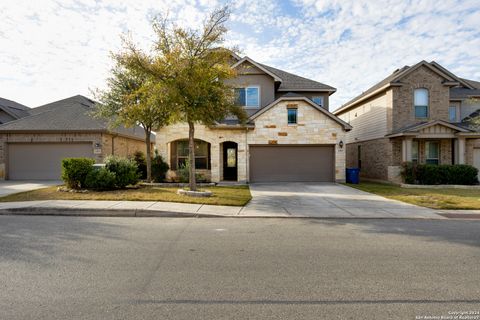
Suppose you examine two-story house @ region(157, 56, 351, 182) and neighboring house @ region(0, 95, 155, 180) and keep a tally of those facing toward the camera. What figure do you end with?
2

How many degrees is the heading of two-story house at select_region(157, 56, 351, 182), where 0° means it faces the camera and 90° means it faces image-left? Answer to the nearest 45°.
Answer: approximately 0°

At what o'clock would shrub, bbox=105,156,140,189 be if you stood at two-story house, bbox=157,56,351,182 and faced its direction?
The shrub is roughly at 2 o'clock from the two-story house.

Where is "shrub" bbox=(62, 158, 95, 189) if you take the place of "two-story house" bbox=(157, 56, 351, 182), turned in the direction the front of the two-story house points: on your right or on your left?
on your right

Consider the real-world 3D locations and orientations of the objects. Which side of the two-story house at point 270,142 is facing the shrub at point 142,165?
right

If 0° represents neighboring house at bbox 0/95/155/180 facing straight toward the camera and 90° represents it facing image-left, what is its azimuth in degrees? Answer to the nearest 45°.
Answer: approximately 0°

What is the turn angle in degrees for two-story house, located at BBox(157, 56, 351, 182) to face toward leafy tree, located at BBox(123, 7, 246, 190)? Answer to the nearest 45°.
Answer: approximately 45° to its right

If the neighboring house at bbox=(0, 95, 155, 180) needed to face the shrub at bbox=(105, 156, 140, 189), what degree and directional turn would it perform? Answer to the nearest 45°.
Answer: approximately 45° to its left

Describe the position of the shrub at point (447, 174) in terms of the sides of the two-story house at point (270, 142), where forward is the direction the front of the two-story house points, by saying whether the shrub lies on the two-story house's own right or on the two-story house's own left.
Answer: on the two-story house's own left

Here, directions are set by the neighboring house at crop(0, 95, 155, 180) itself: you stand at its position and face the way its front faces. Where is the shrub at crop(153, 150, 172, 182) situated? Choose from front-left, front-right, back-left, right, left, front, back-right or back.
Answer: front-left

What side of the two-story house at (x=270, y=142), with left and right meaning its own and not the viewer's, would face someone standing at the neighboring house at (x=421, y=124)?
left

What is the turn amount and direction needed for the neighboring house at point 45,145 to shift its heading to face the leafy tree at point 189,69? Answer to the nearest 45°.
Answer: approximately 45° to its left

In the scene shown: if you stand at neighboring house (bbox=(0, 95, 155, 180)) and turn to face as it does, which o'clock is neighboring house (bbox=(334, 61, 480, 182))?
neighboring house (bbox=(334, 61, 480, 182)) is roughly at 10 o'clock from neighboring house (bbox=(0, 95, 155, 180)).

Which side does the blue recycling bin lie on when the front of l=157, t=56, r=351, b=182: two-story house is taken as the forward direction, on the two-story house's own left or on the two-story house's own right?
on the two-story house's own left
